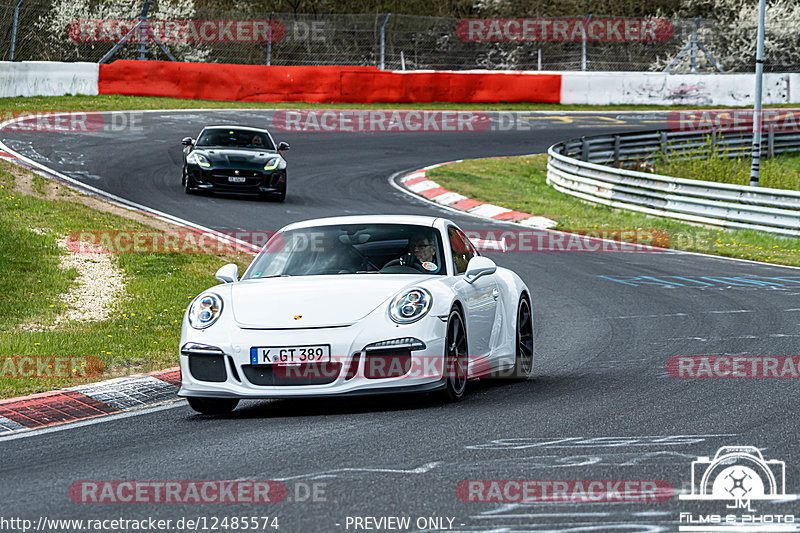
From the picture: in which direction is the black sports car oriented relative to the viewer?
toward the camera

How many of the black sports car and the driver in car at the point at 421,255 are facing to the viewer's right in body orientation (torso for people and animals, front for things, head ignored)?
0

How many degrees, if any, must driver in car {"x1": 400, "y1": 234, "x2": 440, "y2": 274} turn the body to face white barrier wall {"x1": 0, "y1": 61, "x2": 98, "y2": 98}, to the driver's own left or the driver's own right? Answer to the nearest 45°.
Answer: approximately 135° to the driver's own right

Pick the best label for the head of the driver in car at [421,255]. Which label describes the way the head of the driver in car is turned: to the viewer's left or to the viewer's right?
to the viewer's left

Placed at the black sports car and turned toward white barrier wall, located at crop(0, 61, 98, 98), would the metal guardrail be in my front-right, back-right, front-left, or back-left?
back-right

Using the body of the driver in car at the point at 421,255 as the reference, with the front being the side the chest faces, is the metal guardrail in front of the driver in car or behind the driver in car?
behind

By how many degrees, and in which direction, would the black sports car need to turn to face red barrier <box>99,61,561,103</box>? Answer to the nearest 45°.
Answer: approximately 180°

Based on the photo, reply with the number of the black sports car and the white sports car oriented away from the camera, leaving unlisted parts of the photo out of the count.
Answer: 0

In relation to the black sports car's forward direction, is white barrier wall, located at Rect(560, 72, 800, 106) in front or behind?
behind

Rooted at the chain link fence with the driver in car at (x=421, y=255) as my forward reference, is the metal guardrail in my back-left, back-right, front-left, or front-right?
front-left

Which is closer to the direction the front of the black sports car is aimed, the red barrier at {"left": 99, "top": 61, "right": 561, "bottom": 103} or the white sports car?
the white sports car

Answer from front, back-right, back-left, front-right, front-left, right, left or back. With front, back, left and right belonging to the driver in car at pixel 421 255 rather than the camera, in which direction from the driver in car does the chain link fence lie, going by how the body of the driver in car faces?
back-right

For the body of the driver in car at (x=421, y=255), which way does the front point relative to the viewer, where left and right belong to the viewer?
facing the viewer and to the left of the viewer

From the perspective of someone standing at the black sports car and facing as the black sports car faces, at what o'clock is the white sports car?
The white sports car is roughly at 12 o'clock from the black sports car.

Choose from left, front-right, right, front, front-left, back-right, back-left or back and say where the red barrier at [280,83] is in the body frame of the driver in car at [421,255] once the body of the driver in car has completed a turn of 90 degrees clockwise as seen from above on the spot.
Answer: front-right

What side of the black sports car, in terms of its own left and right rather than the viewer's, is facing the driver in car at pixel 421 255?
front

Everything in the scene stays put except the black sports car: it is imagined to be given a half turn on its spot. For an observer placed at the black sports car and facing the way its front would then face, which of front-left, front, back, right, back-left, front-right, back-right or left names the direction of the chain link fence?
front
